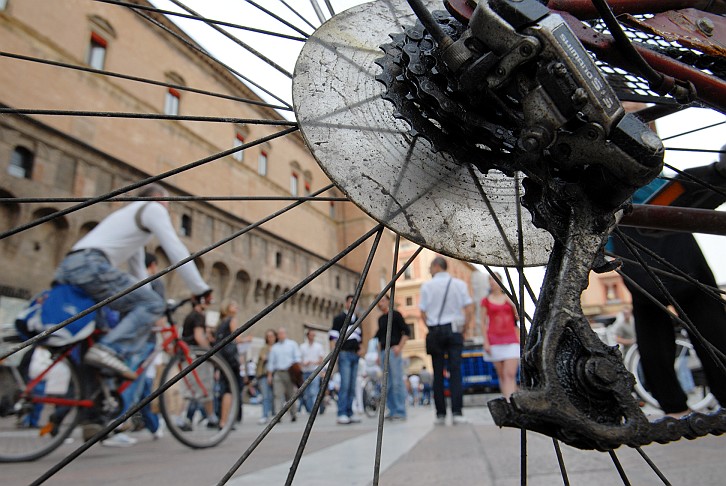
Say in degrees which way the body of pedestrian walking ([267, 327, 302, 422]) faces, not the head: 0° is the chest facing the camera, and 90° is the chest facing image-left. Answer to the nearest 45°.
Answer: approximately 0°

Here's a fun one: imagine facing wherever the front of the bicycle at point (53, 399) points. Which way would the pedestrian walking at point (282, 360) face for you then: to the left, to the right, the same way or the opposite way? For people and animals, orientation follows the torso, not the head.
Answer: to the right

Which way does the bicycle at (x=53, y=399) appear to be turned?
to the viewer's right

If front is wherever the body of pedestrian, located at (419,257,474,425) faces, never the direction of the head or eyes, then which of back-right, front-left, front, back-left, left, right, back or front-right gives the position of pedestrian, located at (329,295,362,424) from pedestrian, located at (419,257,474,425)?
front-left

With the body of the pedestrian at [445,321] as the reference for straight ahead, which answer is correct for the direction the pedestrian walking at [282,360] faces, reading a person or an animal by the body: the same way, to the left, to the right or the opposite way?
the opposite way

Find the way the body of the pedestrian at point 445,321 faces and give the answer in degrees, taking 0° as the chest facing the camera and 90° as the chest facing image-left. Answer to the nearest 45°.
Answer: approximately 180°

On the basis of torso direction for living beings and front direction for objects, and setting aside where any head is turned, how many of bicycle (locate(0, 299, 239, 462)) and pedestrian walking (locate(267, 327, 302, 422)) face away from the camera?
0
